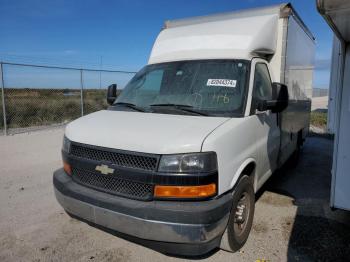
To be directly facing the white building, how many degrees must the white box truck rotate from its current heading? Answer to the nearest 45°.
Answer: approximately 135° to its left

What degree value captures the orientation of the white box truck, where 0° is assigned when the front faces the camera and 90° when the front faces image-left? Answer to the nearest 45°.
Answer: approximately 45°
